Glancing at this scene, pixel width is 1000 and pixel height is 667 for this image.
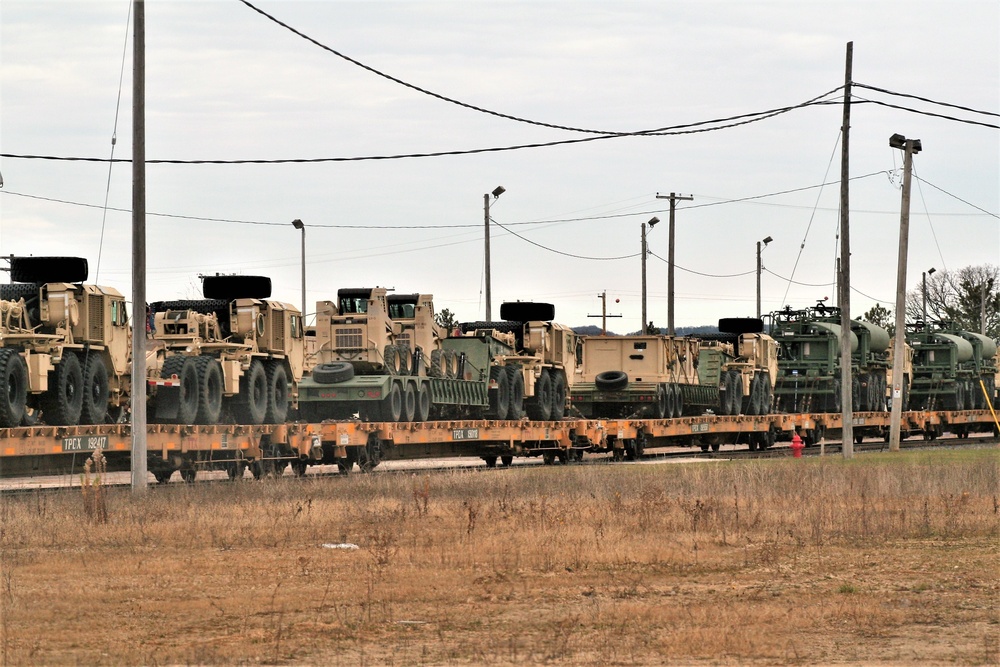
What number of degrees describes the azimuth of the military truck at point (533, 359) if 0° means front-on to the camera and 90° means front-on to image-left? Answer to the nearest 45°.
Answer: approximately 225°

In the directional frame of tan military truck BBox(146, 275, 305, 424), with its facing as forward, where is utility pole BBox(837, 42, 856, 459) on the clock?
The utility pole is roughly at 1 o'clock from the tan military truck.

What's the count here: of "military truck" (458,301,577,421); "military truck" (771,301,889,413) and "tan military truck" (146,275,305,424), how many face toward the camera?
0

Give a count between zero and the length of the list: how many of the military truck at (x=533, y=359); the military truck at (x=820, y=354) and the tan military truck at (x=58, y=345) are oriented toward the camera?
0

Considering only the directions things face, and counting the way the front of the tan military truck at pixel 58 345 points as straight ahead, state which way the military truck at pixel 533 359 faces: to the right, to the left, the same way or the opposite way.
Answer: the same way
